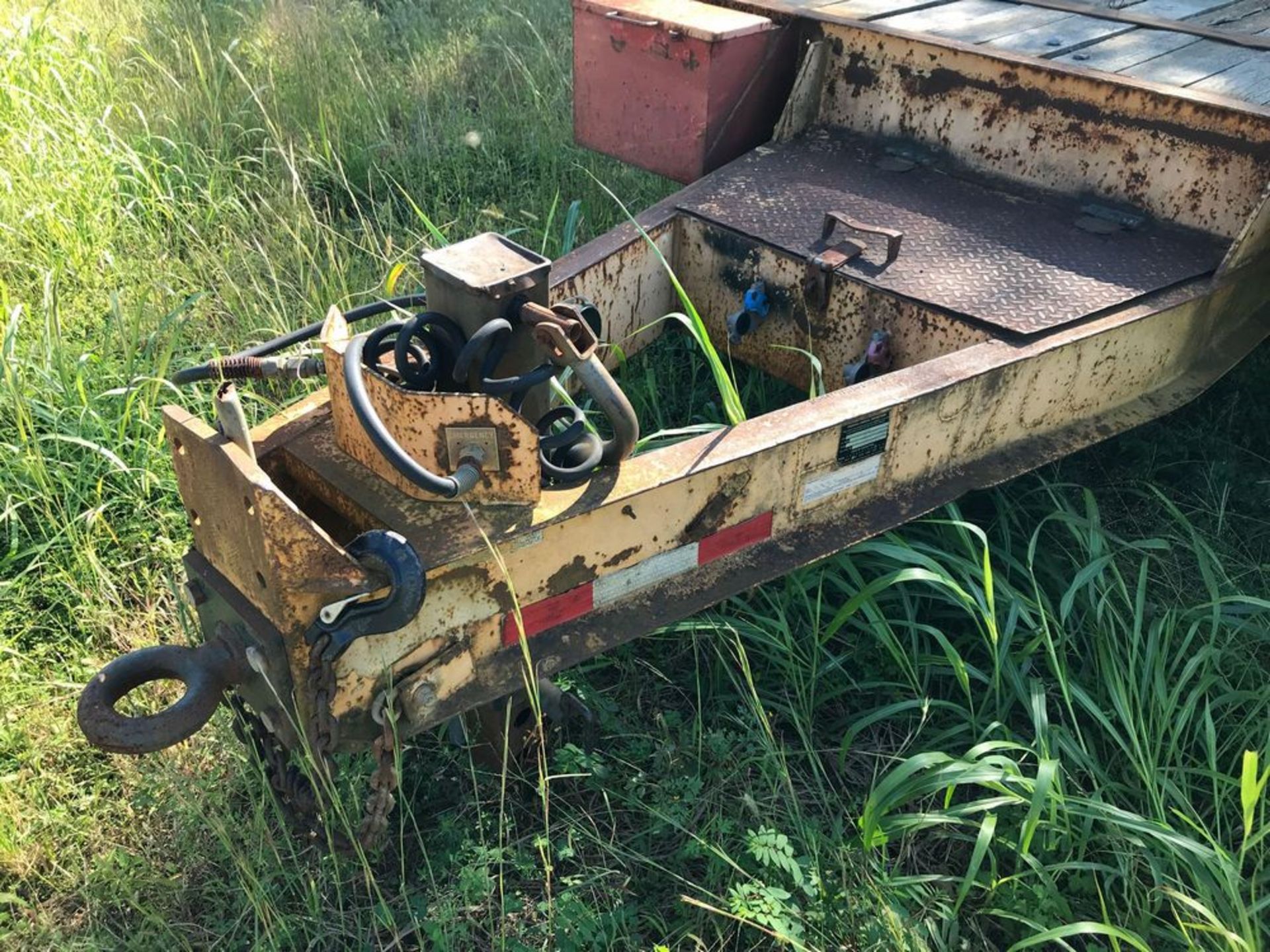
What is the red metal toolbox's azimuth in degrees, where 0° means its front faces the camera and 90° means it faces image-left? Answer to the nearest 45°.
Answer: approximately 45°

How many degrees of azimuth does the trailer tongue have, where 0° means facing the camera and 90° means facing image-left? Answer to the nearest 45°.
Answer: approximately 45°
